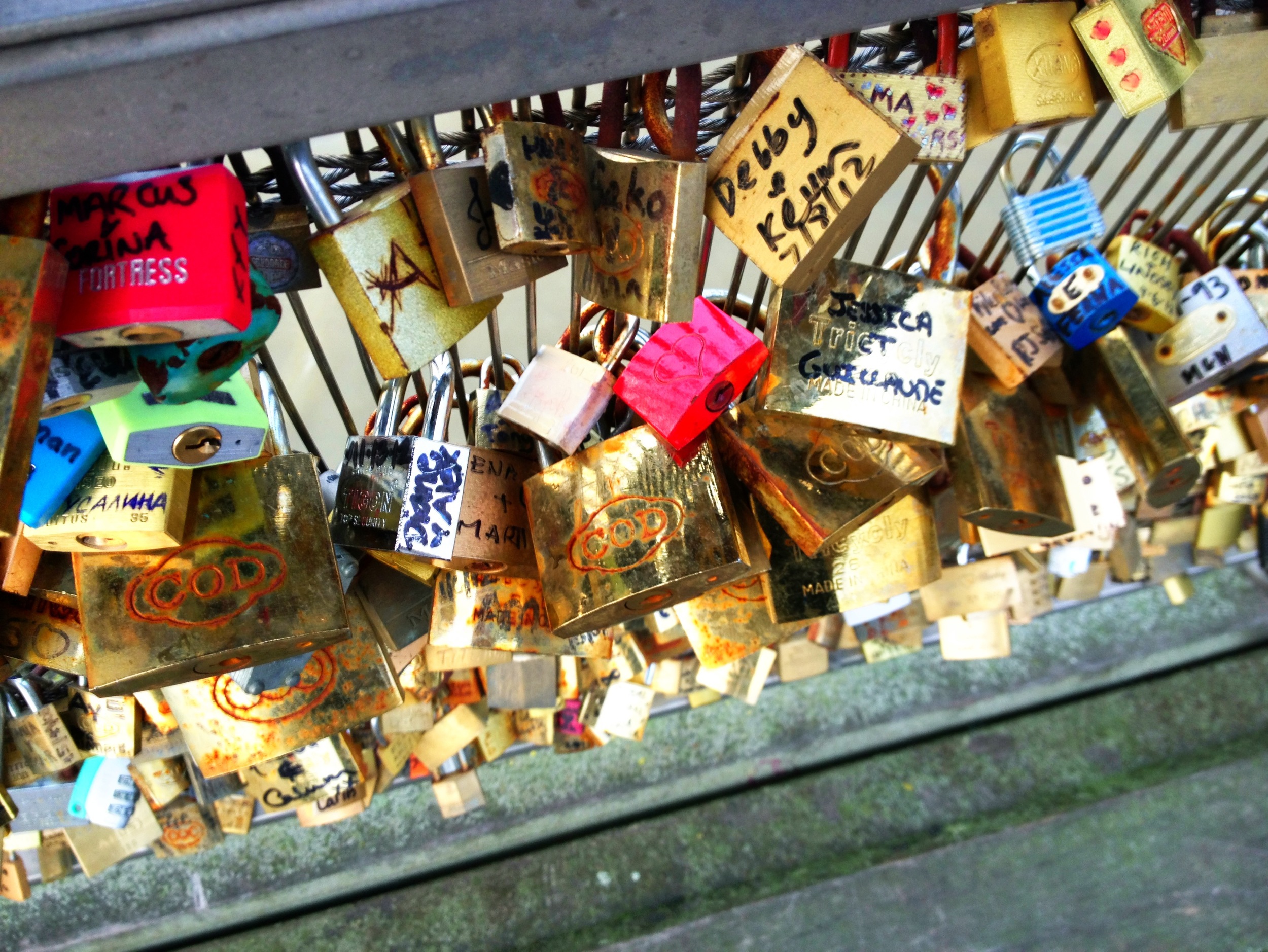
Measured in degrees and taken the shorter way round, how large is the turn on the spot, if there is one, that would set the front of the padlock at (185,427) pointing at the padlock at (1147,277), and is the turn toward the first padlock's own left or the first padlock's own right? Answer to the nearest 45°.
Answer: approximately 90° to the first padlock's own left

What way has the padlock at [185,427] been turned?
toward the camera

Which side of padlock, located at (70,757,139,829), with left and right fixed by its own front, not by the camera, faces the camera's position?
front

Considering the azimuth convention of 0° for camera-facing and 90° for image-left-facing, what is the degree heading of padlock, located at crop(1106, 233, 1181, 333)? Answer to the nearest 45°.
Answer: approximately 0°

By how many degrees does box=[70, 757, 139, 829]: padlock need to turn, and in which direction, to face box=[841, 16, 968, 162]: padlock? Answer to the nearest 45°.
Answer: approximately 45° to its left

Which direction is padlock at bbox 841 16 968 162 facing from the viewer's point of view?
toward the camera

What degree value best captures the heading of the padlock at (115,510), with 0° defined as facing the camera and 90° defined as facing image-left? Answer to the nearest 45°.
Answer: approximately 0°
